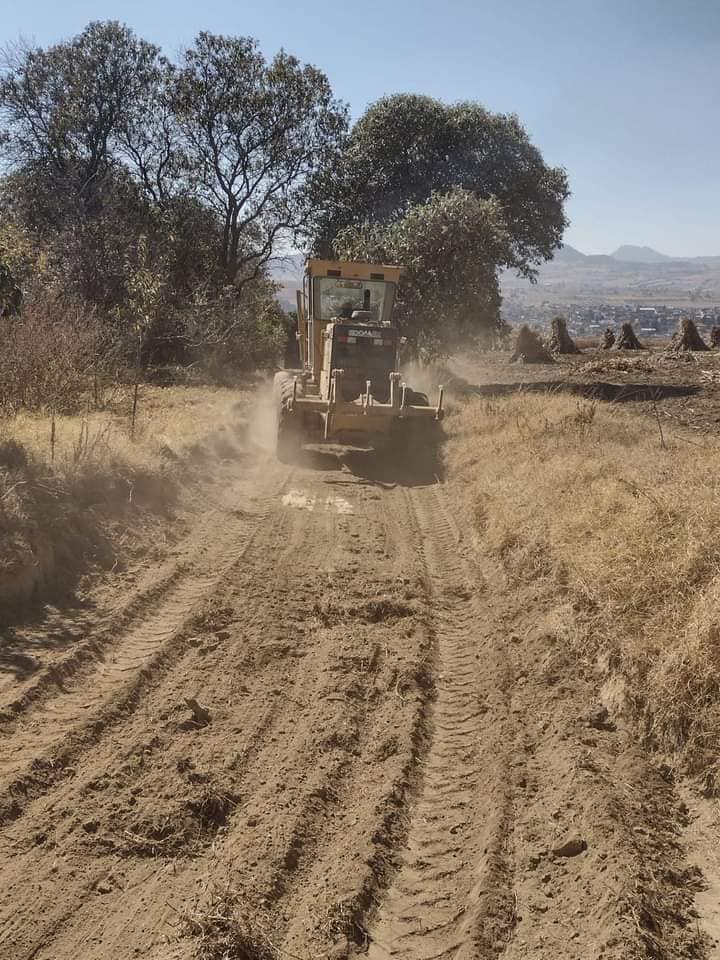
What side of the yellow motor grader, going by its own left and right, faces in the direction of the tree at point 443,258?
front

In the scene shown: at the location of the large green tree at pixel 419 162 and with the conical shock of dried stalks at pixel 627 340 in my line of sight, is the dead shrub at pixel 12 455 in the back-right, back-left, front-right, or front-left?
back-right

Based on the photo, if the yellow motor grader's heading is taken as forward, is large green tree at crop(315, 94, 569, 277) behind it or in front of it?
in front

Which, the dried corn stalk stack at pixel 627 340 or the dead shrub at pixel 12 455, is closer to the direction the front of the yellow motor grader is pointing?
the dried corn stalk stack

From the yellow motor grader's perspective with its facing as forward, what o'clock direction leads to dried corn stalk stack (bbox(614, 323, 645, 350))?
The dried corn stalk stack is roughly at 1 o'clock from the yellow motor grader.

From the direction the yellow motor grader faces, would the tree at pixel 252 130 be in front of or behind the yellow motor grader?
in front

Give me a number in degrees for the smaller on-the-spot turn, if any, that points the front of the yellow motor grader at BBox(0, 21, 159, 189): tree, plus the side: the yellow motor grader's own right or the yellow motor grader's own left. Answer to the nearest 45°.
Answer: approximately 45° to the yellow motor grader's own left

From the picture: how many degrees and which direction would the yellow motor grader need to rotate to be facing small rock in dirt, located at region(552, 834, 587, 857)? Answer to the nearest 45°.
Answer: approximately 180°

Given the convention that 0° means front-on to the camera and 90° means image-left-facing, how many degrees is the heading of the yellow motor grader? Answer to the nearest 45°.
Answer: approximately 180°

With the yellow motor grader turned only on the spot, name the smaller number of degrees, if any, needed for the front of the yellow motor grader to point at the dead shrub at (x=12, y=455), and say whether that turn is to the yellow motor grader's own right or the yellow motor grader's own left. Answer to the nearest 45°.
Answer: approximately 135° to the yellow motor grader's own left

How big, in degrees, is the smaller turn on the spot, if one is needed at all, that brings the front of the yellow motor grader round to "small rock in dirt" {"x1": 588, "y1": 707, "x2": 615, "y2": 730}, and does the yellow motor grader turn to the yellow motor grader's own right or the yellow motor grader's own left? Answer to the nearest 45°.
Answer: approximately 180°

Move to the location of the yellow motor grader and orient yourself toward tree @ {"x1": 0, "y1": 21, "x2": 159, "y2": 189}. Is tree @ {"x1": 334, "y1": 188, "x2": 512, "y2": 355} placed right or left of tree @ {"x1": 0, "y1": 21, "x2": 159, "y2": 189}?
right

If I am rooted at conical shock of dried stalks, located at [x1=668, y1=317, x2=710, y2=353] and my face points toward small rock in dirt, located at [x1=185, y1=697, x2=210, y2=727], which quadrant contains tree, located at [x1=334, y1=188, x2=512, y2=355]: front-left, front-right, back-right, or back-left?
front-right

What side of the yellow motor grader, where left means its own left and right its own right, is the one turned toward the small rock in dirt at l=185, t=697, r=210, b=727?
back

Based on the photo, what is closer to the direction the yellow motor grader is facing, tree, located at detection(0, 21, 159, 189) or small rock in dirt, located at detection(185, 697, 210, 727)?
the tree
